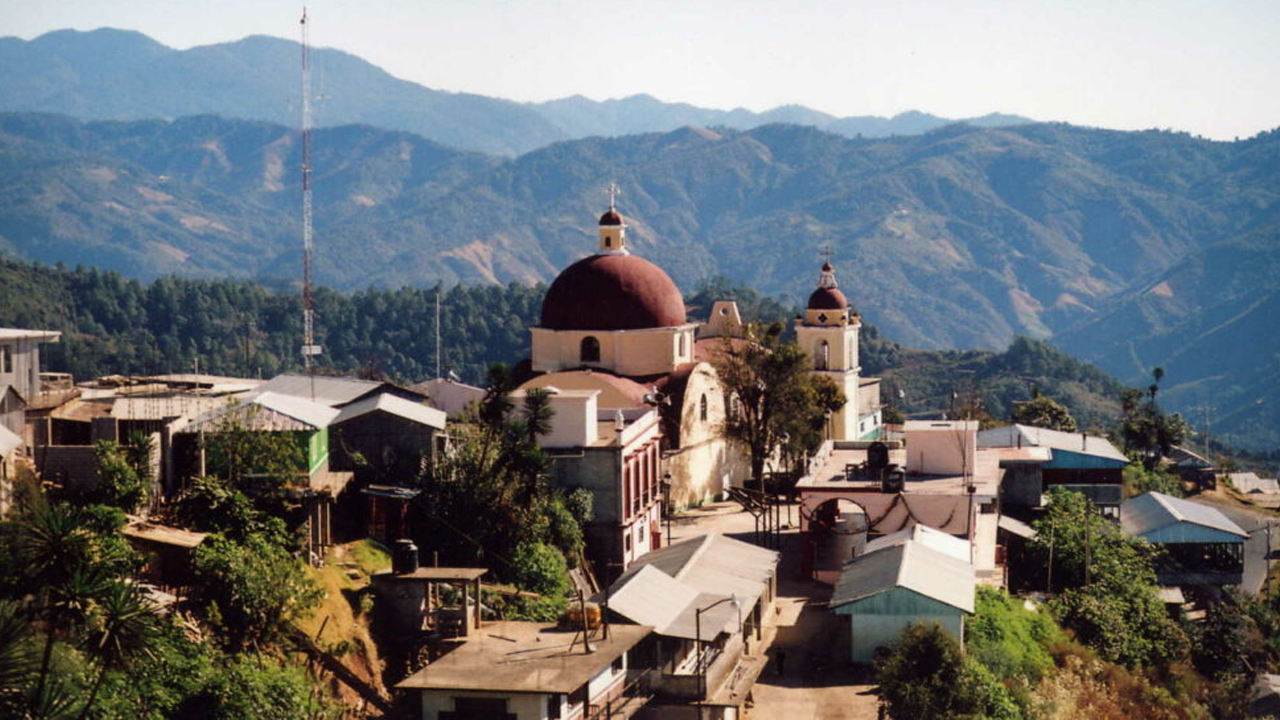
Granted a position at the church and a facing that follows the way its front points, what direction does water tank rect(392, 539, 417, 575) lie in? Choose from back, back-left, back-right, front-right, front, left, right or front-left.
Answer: back-right

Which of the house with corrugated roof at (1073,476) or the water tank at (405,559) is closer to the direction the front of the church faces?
the house with corrugated roof

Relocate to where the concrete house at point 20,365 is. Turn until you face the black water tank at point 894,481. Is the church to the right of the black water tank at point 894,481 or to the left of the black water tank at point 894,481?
left

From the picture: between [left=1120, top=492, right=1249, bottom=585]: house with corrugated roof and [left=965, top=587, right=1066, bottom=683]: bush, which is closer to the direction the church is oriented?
the house with corrugated roof

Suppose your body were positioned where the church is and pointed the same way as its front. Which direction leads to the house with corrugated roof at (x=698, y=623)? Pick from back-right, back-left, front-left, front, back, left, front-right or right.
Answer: back-right

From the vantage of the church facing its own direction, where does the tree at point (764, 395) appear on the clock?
The tree is roughly at 2 o'clock from the church.

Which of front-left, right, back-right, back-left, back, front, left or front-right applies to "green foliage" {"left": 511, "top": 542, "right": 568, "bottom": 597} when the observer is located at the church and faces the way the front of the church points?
back-right

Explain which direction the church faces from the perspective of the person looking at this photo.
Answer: facing away from the viewer and to the right of the viewer

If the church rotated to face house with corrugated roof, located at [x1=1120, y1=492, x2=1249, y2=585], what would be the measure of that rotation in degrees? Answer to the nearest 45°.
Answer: approximately 45° to its right

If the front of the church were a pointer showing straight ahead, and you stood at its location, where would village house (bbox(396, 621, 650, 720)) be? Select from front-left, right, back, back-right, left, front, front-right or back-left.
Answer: back-right

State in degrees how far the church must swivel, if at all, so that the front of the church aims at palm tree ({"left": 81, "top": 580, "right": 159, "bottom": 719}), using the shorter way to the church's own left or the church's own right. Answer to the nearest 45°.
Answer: approximately 135° to the church's own right

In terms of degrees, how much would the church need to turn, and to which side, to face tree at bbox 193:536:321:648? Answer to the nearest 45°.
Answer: approximately 135° to its right
